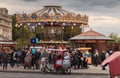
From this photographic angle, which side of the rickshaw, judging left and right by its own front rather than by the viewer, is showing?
left
